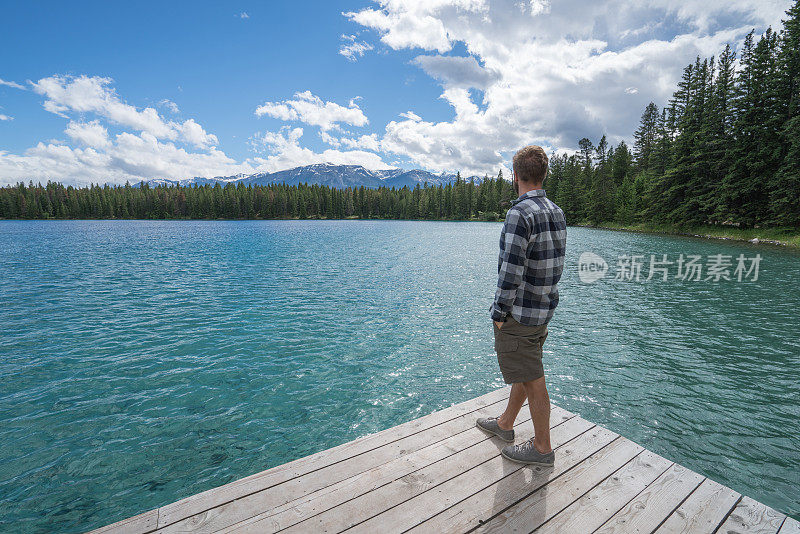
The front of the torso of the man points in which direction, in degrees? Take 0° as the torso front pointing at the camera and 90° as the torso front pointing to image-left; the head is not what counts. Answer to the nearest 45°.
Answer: approximately 135°
